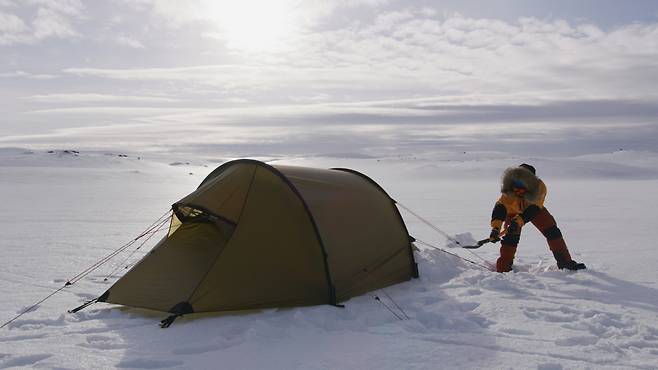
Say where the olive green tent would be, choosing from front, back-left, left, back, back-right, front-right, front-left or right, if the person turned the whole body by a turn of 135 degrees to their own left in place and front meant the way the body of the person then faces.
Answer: back
